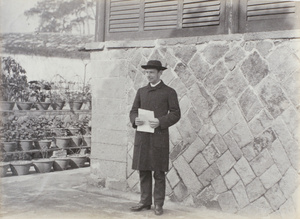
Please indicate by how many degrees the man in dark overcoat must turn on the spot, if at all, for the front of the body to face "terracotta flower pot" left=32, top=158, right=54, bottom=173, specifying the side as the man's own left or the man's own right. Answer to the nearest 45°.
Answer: approximately 90° to the man's own right

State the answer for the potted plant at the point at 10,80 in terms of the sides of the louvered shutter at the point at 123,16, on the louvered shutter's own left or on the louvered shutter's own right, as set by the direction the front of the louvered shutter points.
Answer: on the louvered shutter's own right

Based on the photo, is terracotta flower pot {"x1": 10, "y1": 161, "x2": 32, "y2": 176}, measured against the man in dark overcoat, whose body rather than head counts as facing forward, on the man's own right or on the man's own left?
on the man's own right

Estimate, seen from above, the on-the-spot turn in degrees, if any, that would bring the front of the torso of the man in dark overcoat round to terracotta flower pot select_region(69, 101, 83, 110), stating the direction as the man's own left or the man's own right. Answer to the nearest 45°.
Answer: approximately 135° to the man's own right

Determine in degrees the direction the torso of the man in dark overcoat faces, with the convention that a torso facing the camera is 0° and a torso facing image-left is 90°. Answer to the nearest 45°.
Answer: approximately 45°

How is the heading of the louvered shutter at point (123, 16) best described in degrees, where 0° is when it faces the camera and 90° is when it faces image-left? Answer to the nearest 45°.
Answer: approximately 0°

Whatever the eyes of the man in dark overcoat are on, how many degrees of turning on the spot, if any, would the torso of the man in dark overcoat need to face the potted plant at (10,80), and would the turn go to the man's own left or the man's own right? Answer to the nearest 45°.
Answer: approximately 90° to the man's own right

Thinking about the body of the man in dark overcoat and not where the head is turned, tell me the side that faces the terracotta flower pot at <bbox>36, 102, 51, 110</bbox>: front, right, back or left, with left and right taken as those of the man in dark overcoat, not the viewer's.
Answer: right

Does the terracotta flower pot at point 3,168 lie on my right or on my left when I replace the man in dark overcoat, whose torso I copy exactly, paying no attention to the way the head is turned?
on my right
